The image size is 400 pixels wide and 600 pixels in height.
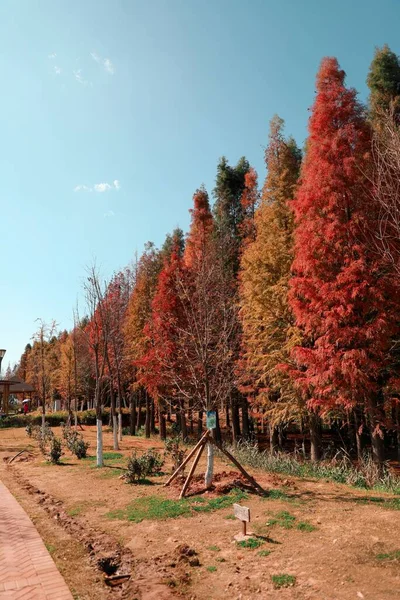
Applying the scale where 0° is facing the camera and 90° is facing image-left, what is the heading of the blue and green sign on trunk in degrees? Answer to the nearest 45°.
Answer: approximately 0°

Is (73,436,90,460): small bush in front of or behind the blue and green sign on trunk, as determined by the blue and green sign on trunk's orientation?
behind

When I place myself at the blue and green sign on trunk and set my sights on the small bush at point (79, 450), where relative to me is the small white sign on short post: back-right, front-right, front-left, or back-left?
back-left

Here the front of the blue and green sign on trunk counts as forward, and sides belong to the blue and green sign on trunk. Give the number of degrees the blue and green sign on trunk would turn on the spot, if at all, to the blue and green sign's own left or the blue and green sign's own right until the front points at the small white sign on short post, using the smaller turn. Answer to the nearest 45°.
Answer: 0° — it already faces it

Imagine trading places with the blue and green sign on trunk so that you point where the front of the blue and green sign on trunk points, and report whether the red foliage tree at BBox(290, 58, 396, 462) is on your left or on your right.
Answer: on your left
